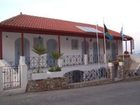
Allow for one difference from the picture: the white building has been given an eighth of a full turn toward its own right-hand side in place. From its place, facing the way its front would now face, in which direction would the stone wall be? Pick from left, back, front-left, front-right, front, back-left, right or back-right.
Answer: front

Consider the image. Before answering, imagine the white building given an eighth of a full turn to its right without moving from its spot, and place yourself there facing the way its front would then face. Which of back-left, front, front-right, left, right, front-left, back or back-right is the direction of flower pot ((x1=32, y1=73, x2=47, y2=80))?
front

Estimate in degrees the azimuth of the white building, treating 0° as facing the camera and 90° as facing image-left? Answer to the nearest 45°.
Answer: approximately 315°

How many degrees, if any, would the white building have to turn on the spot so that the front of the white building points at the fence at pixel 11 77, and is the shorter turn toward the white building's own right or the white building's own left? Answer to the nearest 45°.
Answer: approximately 45° to the white building's own right

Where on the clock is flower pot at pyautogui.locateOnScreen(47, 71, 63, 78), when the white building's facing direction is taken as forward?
The flower pot is roughly at 1 o'clock from the white building.

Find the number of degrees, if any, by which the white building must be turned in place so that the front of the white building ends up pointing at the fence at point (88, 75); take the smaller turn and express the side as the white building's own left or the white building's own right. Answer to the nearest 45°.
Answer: approximately 45° to the white building's own left
